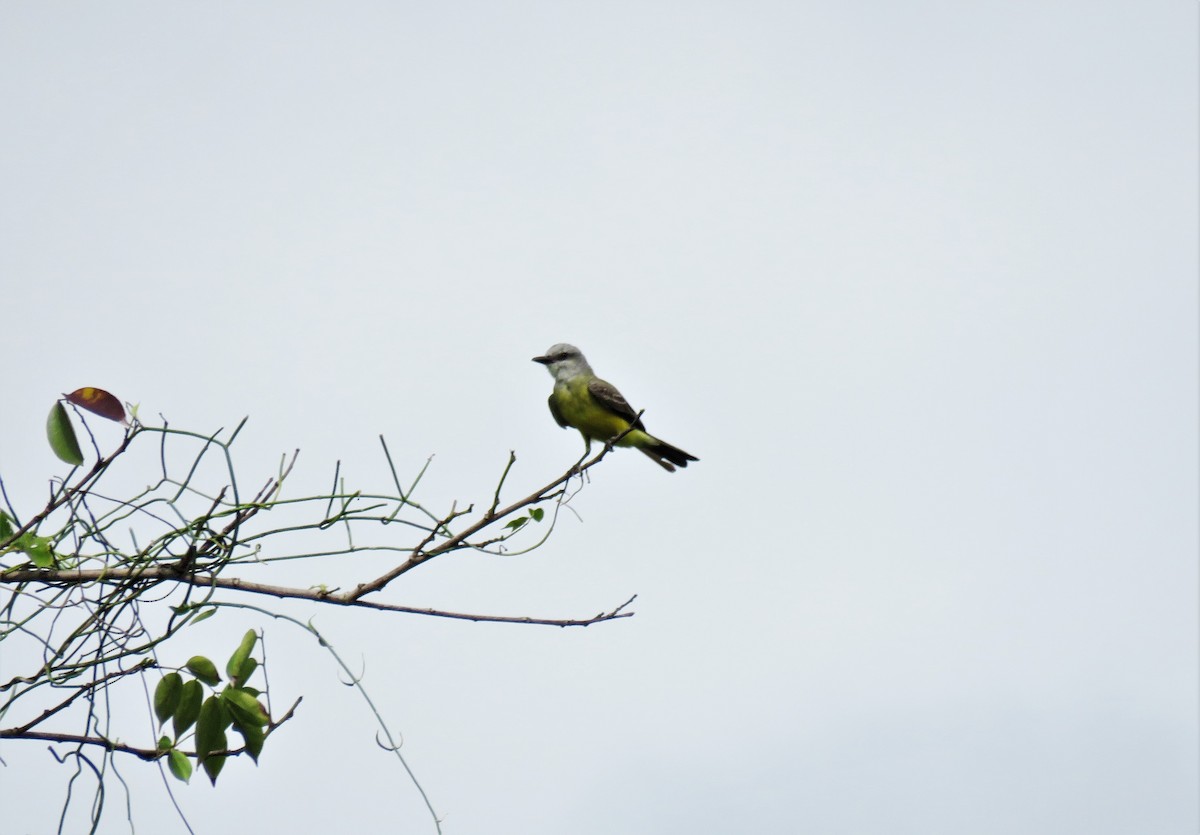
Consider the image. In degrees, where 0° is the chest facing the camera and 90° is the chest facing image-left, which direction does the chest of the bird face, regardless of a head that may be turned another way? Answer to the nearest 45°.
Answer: approximately 45°
